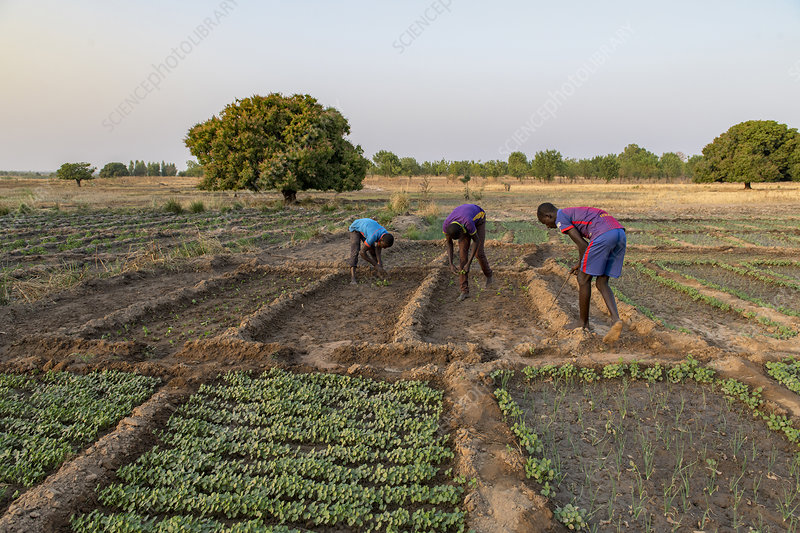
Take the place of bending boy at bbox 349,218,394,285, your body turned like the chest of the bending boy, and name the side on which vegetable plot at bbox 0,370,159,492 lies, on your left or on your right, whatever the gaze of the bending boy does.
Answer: on your right

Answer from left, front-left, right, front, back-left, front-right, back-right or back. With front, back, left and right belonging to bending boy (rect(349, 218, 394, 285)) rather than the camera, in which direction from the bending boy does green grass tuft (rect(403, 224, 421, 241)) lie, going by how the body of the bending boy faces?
left

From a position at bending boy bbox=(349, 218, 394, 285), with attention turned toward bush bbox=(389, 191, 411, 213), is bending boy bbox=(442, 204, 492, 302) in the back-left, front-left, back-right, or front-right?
back-right

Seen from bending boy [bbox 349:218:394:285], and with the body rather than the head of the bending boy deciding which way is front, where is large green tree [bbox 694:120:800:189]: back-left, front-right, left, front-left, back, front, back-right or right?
front-left

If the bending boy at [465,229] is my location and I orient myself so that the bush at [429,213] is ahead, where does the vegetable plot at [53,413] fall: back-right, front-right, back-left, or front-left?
back-left

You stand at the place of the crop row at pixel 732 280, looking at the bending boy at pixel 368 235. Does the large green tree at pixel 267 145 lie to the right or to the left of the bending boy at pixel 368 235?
right

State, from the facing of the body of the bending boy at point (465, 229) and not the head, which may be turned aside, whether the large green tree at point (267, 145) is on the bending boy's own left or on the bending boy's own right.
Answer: on the bending boy's own right

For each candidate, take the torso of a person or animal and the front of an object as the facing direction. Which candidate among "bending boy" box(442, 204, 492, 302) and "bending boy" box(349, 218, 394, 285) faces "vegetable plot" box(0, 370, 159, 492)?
"bending boy" box(442, 204, 492, 302)

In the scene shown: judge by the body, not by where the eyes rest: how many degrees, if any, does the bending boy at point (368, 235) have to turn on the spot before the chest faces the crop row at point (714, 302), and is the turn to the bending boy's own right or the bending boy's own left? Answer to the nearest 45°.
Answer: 0° — they already face it

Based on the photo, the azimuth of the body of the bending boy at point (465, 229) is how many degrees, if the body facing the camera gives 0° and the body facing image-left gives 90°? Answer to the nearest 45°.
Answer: approximately 45°

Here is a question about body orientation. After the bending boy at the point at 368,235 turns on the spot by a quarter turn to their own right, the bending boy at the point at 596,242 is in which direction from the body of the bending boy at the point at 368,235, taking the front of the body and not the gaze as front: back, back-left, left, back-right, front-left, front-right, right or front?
front-left

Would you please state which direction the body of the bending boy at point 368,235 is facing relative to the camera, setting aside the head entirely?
to the viewer's right

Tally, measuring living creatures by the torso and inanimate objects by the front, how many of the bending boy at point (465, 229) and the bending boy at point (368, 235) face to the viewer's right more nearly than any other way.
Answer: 1
